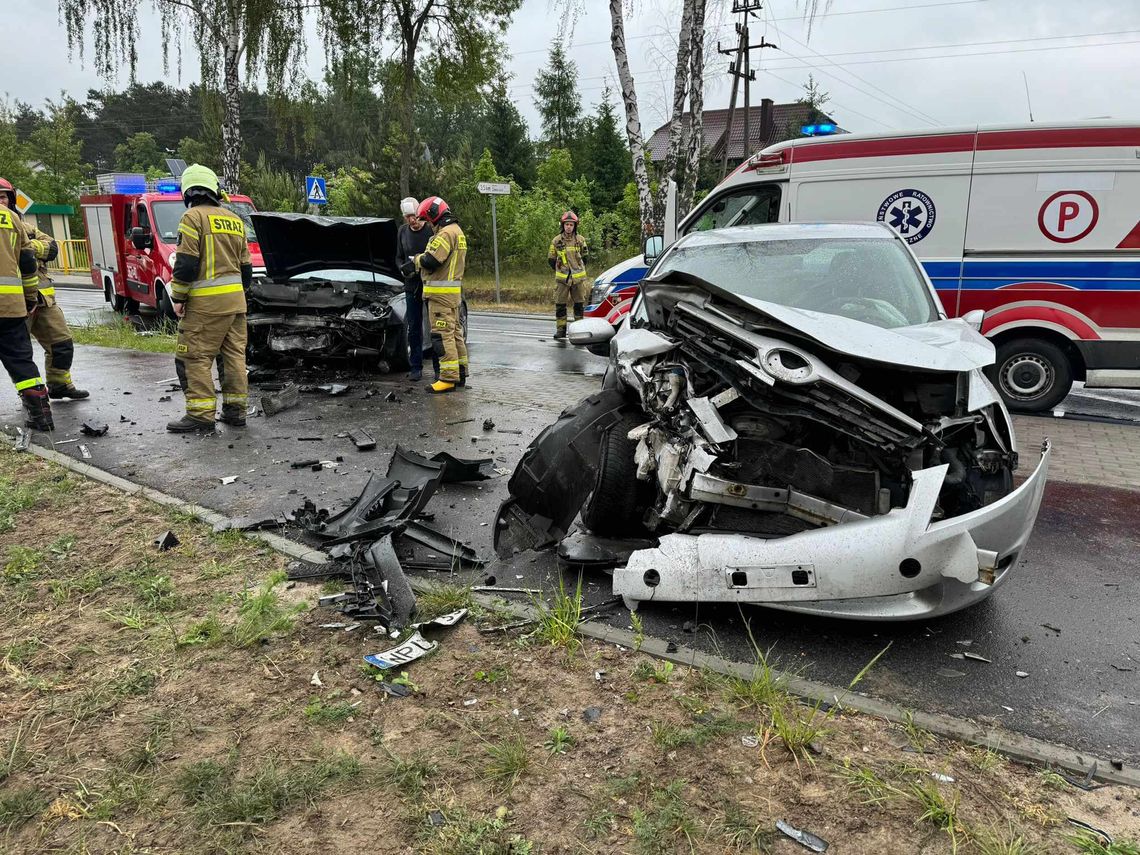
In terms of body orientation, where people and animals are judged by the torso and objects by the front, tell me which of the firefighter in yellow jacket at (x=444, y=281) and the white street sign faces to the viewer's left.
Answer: the firefighter in yellow jacket

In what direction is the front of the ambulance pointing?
to the viewer's left

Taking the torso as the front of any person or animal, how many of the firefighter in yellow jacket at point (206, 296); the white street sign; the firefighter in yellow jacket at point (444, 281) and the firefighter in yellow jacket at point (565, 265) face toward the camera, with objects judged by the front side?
2

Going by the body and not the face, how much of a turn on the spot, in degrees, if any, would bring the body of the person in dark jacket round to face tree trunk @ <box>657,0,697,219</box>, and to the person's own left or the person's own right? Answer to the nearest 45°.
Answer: approximately 90° to the person's own left

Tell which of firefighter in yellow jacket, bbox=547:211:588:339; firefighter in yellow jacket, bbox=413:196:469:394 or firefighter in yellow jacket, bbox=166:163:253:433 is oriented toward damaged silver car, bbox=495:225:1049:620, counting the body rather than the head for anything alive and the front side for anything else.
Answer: firefighter in yellow jacket, bbox=547:211:588:339

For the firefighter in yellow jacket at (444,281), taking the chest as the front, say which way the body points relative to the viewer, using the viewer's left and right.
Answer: facing to the left of the viewer

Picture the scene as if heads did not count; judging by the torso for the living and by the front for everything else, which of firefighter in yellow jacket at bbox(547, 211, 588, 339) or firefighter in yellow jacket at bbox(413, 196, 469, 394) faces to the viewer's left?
firefighter in yellow jacket at bbox(413, 196, 469, 394)

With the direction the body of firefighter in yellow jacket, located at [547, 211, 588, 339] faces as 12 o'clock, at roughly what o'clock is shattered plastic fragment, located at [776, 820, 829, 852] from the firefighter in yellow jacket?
The shattered plastic fragment is roughly at 12 o'clock from the firefighter in yellow jacket.

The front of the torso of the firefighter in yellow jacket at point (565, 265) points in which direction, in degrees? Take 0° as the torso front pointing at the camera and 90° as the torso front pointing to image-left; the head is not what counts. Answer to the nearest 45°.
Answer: approximately 0°

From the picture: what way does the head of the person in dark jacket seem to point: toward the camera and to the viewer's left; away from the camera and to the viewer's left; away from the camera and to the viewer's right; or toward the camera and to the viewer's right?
toward the camera and to the viewer's right

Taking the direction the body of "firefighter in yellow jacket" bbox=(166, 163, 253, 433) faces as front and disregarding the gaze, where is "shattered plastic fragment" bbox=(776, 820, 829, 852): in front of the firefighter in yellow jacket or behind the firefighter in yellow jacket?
behind

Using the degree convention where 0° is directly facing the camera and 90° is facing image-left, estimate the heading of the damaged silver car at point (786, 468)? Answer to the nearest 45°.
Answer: approximately 0°
